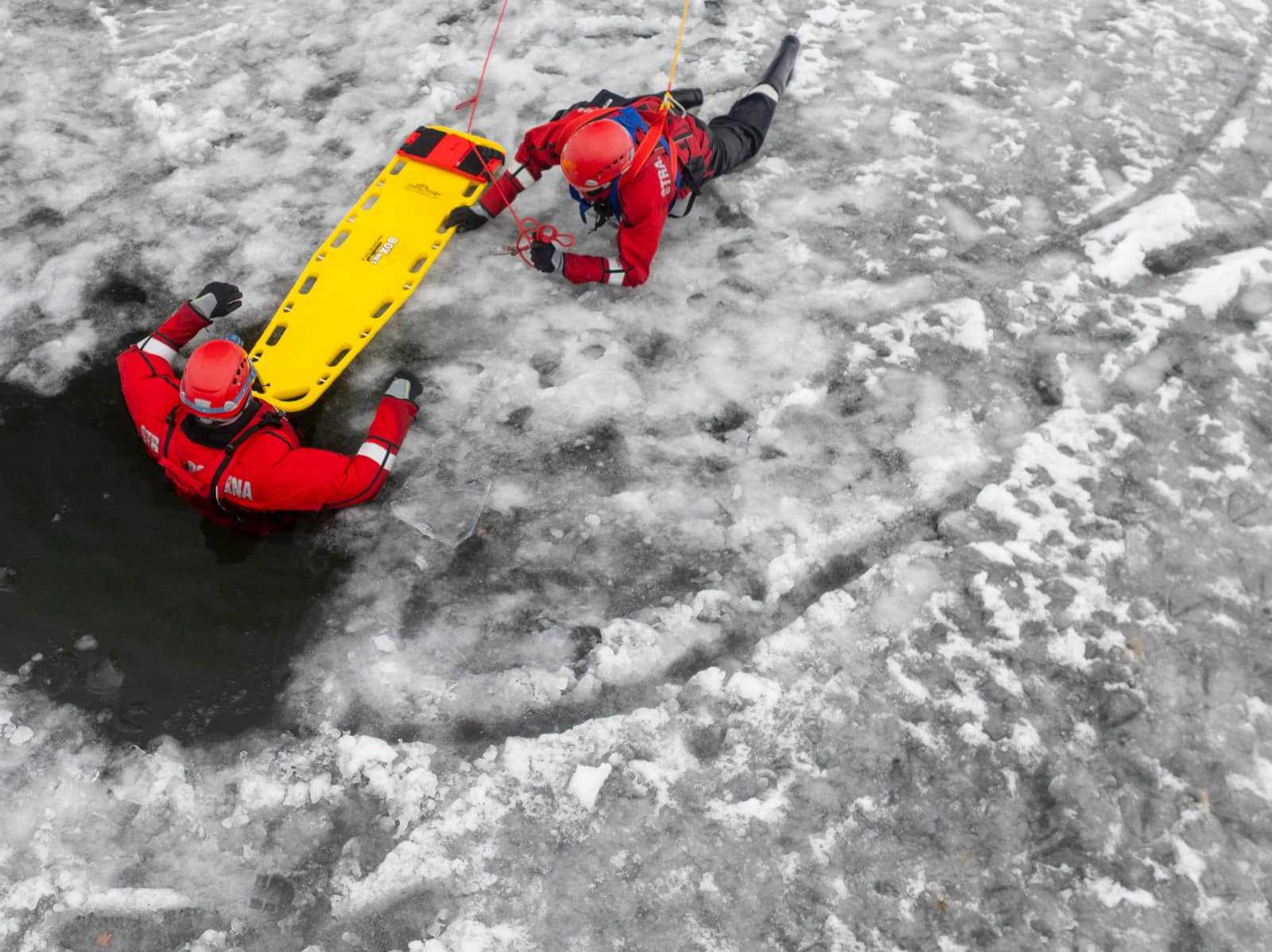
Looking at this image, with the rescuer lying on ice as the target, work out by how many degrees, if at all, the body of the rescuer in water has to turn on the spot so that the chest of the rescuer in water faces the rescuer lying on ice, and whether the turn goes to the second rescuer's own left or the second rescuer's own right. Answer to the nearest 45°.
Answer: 0° — they already face them

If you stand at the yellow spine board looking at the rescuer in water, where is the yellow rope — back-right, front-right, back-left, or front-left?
back-left

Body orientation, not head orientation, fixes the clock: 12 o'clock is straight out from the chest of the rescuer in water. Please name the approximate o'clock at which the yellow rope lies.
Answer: The yellow rope is roughly at 12 o'clock from the rescuer in water.

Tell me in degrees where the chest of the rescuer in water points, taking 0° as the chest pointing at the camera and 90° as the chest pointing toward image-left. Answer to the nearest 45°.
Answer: approximately 225°

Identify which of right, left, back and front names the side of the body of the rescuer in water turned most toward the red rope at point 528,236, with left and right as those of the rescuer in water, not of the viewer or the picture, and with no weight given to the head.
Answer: front

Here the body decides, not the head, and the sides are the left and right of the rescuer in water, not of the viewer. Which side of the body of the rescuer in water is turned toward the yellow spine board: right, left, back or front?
front

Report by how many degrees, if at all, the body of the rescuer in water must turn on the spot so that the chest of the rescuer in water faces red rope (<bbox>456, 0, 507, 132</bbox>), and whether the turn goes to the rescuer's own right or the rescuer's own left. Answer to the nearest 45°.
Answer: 0° — they already face it
